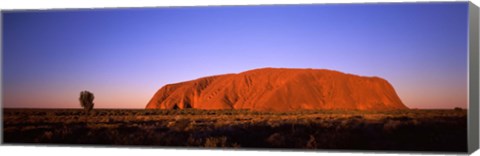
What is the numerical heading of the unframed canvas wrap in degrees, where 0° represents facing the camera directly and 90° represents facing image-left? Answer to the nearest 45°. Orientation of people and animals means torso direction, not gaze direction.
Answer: approximately 45°
